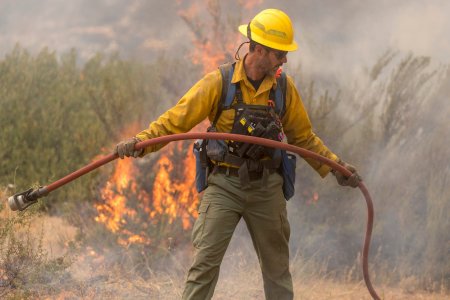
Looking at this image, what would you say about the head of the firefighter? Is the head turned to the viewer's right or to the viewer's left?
to the viewer's right

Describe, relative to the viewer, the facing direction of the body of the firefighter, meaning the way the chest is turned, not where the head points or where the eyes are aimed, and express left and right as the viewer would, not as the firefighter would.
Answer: facing the viewer
